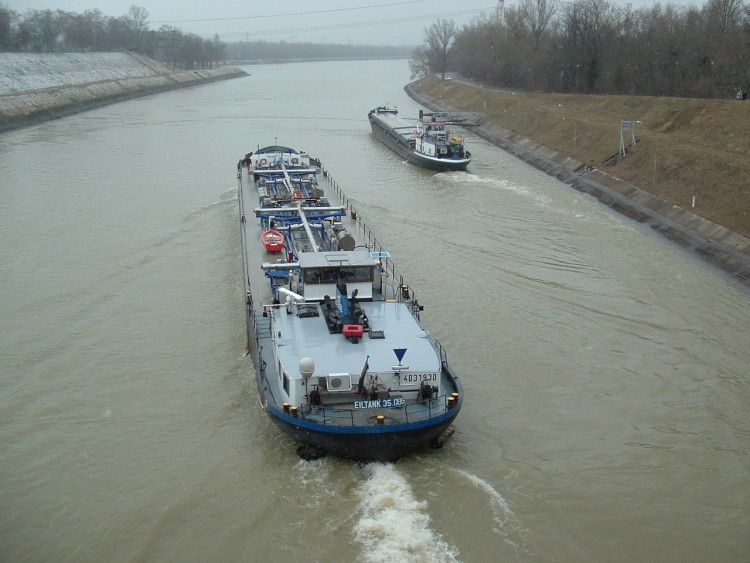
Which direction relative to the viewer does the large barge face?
away from the camera

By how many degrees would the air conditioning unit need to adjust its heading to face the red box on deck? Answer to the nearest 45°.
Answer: approximately 180°

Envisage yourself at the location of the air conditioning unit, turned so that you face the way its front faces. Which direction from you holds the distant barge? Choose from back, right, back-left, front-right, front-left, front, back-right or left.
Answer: back
